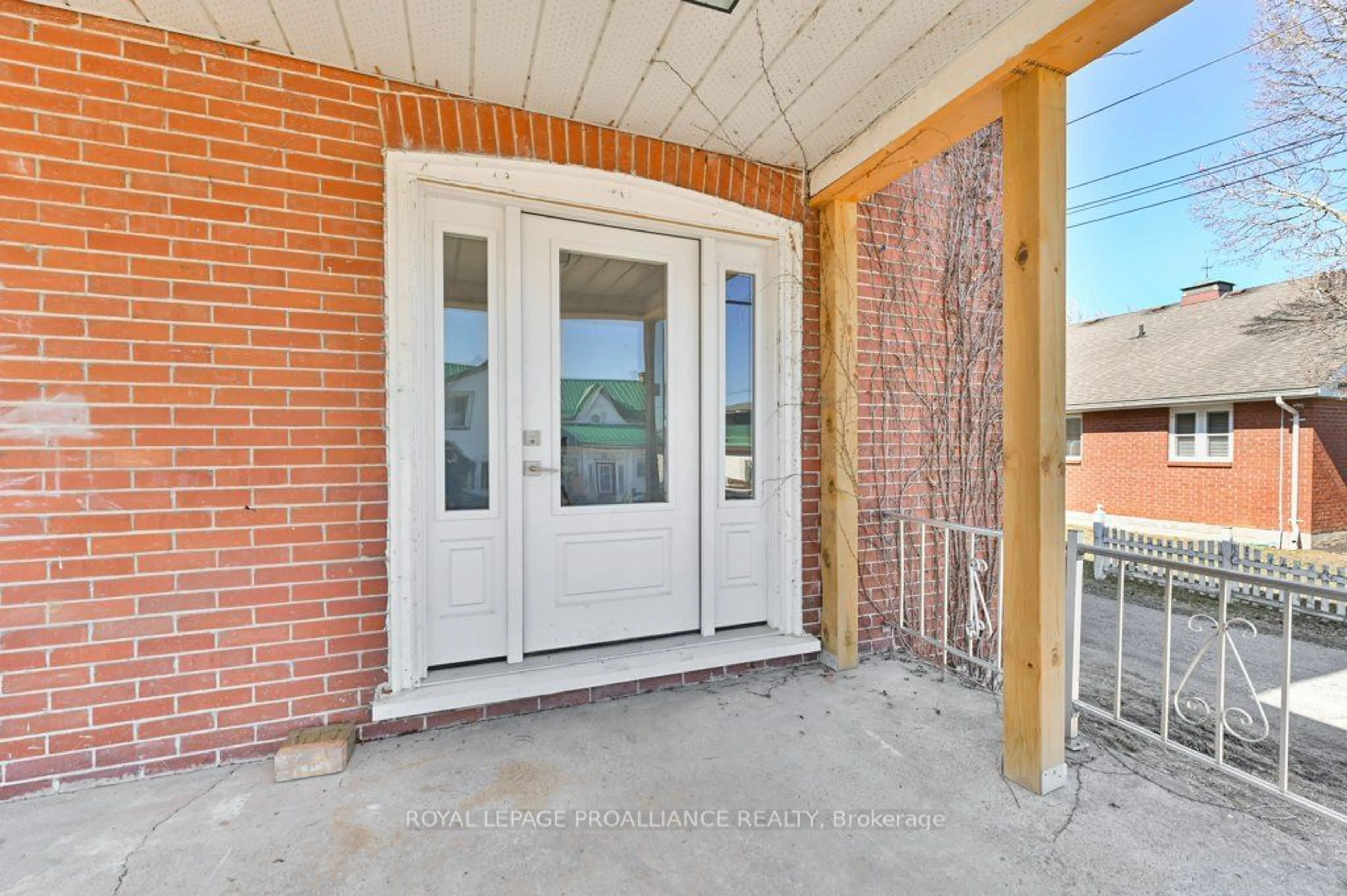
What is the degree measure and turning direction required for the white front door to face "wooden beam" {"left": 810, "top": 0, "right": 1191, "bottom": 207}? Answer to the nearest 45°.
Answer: approximately 45° to its left

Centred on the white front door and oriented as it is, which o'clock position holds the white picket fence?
The white picket fence is roughly at 8 o'clock from the white front door.

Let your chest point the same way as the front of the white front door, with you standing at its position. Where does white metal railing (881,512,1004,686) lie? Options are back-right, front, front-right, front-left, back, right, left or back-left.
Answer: left

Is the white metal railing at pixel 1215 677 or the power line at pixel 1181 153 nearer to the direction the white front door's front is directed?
the white metal railing

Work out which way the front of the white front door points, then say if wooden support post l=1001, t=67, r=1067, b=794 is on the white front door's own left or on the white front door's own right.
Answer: on the white front door's own left

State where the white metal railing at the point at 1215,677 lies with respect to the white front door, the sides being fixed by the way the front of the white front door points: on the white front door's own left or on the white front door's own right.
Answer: on the white front door's own left

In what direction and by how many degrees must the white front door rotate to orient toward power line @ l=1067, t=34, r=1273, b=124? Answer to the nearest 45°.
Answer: approximately 135° to its left

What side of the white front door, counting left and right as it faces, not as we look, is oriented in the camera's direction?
front

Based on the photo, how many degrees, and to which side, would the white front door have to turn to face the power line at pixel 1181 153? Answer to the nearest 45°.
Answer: approximately 135° to its left

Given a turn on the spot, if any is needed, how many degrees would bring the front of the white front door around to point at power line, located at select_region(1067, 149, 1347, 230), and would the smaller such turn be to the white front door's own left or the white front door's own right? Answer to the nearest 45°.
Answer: approximately 135° to the white front door's own left

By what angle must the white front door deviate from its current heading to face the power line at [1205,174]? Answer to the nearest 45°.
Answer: approximately 135° to its left
